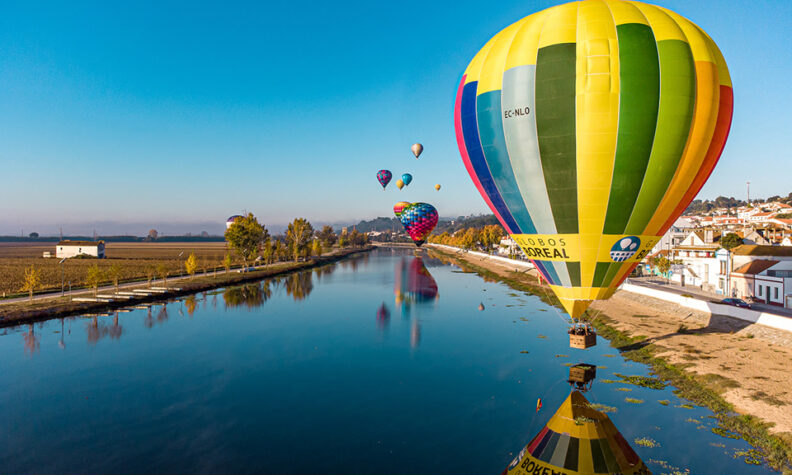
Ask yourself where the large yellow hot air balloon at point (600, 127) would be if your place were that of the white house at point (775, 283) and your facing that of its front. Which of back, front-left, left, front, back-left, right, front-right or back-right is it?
front-left

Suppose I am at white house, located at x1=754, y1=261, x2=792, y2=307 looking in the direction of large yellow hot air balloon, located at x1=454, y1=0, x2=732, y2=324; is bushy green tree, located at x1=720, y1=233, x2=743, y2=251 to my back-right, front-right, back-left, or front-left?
back-right

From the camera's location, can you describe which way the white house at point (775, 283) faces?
facing the viewer and to the left of the viewer

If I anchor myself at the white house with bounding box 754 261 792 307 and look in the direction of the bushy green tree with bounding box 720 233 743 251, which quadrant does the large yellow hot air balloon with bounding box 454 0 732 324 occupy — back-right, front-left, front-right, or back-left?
back-left

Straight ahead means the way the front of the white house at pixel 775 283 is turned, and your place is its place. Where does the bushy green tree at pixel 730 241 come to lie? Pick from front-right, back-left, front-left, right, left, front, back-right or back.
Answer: back-right

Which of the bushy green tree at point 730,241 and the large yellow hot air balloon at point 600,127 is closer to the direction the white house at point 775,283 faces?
the large yellow hot air balloon
